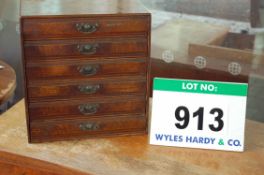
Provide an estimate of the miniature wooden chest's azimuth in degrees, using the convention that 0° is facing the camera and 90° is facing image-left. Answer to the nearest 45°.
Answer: approximately 0°
